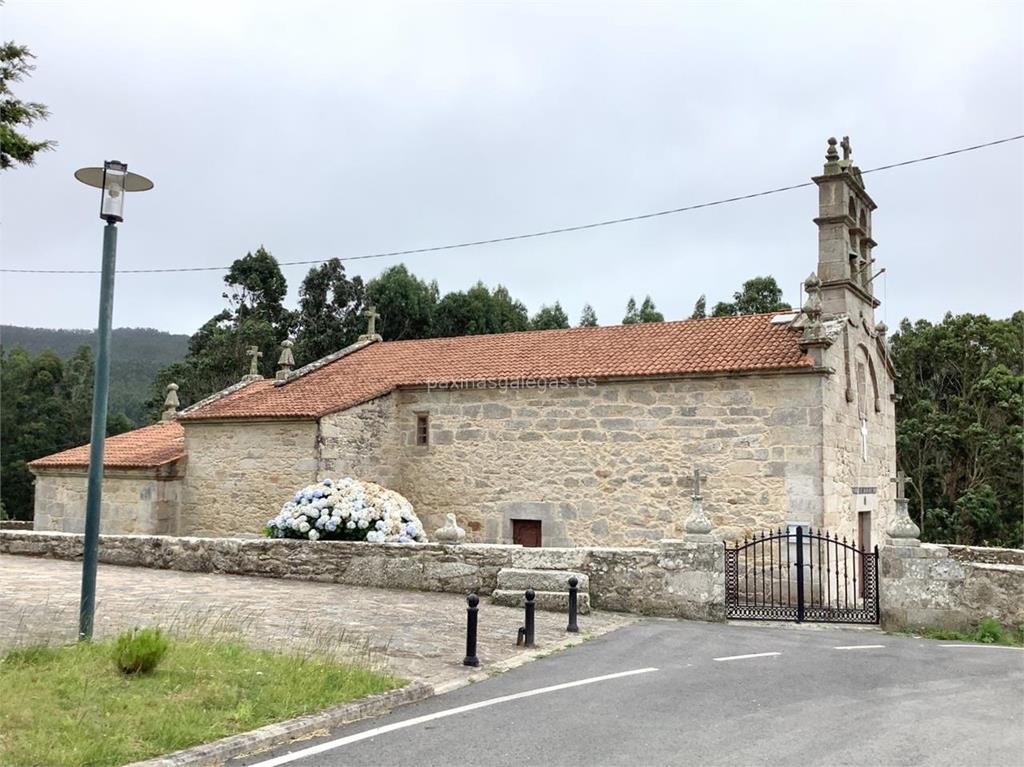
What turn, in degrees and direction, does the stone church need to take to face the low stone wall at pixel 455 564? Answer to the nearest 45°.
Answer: approximately 90° to its right

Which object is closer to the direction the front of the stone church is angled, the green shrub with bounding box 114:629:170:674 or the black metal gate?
the black metal gate

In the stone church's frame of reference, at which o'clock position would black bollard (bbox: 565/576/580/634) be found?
The black bollard is roughly at 2 o'clock from the stone church.

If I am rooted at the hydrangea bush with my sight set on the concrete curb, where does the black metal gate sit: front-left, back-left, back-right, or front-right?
front-left

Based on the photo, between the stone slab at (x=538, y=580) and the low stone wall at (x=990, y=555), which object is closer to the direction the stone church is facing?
the low stone wall

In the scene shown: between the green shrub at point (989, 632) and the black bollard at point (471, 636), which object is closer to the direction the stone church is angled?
the green shrub

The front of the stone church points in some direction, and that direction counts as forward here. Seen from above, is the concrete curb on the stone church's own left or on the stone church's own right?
on the stone church's own right

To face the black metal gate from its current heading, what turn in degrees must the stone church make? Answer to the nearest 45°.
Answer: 0° — it already faces it

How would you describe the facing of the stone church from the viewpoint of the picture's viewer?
facing the viewer and to the right of the viewer

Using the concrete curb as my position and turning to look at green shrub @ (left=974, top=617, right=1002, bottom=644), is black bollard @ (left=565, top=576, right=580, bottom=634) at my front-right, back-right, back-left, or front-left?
front-left

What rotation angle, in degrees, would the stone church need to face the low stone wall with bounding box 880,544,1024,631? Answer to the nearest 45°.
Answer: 0° — it already faces it

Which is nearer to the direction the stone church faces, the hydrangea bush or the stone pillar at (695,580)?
the stone pillar

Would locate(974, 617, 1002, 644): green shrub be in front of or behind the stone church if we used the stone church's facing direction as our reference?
in front

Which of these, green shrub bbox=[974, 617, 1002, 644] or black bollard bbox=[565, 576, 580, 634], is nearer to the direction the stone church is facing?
the green shrub

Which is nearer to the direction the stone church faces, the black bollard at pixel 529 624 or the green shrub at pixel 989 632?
the green shrub

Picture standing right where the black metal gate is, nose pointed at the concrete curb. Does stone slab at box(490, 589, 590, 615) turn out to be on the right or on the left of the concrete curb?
right

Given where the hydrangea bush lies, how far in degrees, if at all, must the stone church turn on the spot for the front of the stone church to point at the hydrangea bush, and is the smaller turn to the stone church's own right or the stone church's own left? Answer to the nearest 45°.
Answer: approximately 90° to the stone church's own right
